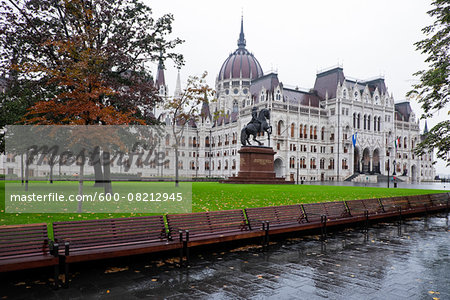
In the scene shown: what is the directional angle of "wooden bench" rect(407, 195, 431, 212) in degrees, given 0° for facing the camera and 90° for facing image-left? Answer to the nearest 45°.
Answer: approximately 315°

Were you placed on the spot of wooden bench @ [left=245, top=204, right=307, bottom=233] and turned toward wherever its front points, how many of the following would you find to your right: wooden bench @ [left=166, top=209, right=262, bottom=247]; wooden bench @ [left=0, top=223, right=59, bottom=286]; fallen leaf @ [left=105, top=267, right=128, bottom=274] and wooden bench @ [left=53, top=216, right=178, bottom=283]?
4

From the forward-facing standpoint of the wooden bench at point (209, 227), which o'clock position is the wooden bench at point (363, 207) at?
the wooden bench at point (363, 207) is roughly at 9 o'clock from the wooden bench at point (209, 227).

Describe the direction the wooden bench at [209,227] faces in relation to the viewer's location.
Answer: facing the viewer and to the right of the viewer

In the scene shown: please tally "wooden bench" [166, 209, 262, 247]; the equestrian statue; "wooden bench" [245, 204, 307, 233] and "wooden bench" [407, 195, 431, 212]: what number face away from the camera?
0

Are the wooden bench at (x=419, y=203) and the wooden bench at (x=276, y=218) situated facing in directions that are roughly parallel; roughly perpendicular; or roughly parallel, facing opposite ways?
roughly parallel

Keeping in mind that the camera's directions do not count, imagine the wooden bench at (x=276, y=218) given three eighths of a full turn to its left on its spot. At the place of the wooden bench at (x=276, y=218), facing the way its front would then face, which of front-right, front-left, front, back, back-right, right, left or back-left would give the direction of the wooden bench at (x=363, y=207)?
front-right
